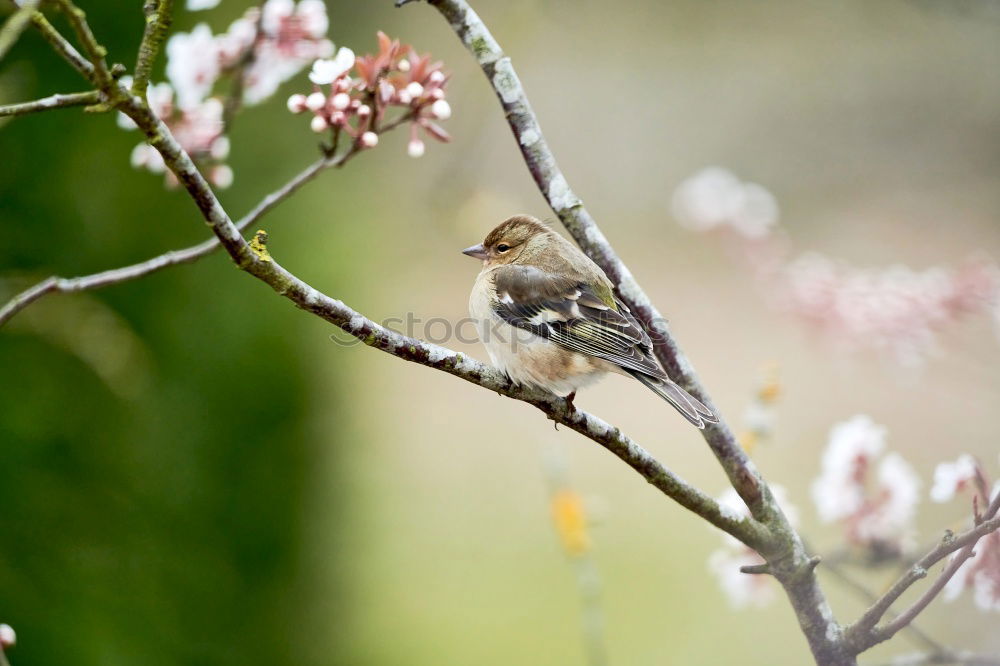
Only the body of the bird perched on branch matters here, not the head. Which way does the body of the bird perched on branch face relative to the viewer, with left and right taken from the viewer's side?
facing to the left of the viewer
